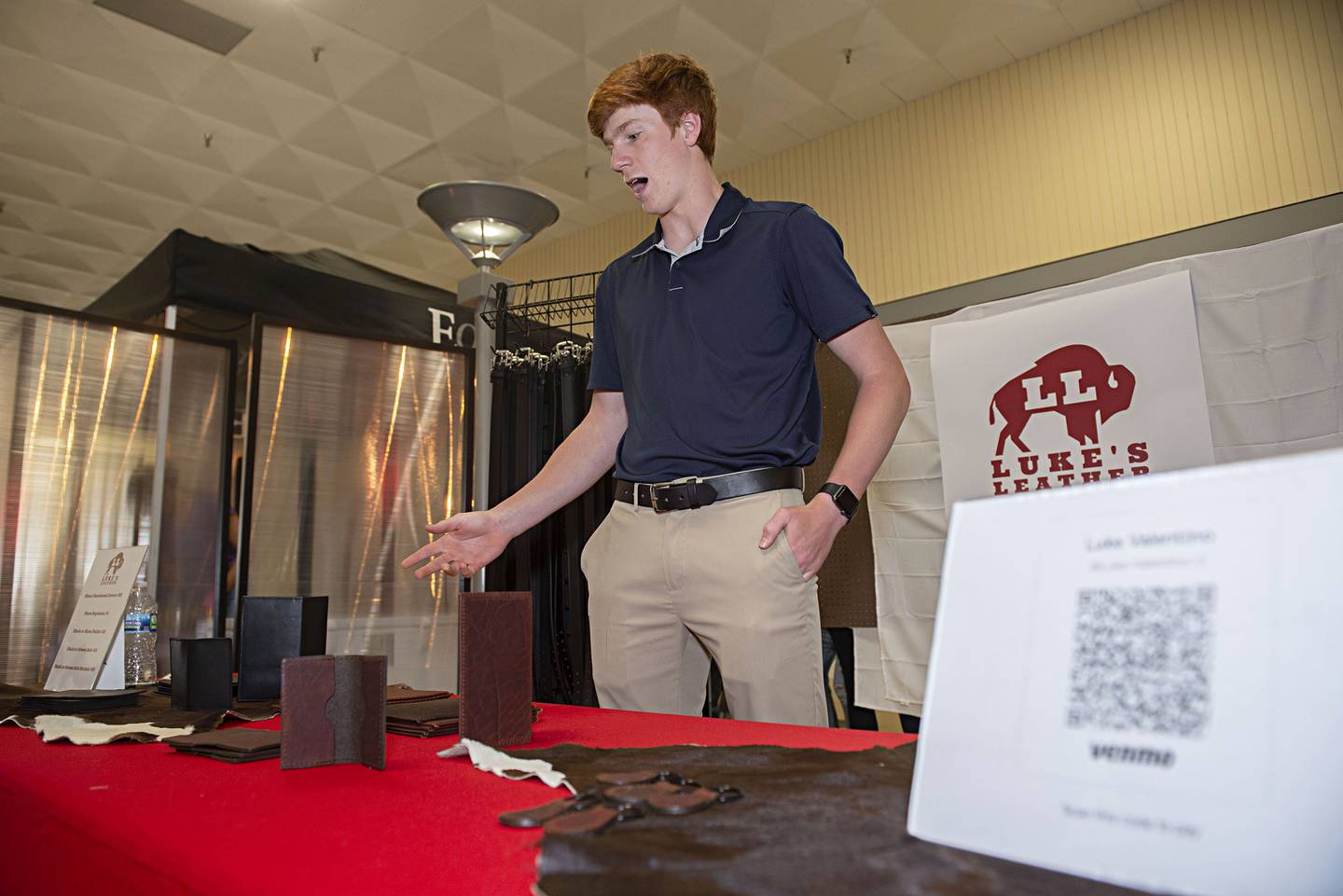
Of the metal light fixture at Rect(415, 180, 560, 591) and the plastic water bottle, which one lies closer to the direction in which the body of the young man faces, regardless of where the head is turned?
the plastic water bottle

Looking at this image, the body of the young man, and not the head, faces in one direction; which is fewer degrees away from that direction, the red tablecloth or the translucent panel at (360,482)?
the red tablecloth

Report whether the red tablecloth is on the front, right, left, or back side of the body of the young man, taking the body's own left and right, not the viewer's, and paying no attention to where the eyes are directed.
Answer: front

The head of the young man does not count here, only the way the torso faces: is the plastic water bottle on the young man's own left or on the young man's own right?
on the young man's own right

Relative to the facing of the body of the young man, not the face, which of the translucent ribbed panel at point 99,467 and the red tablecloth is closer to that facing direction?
the red tablecloth

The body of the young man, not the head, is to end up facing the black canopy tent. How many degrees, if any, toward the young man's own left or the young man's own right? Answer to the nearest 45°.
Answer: approximately 90° to the young man's own right

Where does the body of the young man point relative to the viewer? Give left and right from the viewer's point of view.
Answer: facing the viewer and to the left of the viewer

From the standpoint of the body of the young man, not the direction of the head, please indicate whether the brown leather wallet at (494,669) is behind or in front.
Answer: in front

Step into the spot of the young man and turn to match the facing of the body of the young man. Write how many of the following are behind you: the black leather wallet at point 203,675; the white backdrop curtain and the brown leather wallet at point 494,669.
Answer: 1

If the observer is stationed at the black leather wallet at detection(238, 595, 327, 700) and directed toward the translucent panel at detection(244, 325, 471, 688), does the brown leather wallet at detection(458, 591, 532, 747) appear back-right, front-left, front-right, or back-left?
back-right

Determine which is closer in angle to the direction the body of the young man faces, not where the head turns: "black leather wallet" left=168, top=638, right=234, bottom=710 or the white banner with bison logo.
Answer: the black leather wallet

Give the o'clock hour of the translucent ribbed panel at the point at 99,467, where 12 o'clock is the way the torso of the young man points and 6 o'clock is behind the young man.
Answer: The translucent ribbed panel is roughly at 3 o'clock from the young man.

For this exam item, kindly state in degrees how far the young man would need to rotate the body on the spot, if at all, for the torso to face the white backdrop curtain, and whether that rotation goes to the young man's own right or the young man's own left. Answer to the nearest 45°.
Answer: approximately 180°

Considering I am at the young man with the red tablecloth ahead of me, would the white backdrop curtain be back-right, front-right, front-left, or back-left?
back-left

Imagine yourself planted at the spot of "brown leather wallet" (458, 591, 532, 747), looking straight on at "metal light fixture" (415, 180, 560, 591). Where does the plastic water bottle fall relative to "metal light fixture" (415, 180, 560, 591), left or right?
left

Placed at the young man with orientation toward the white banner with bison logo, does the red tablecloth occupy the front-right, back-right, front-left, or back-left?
back-right

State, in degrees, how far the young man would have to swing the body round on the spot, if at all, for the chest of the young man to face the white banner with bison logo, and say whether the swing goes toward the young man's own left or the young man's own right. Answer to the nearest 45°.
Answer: approximately 180°

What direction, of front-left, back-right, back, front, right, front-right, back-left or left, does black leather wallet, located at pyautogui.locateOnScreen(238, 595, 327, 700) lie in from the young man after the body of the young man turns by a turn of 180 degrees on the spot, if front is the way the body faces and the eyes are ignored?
back-left
